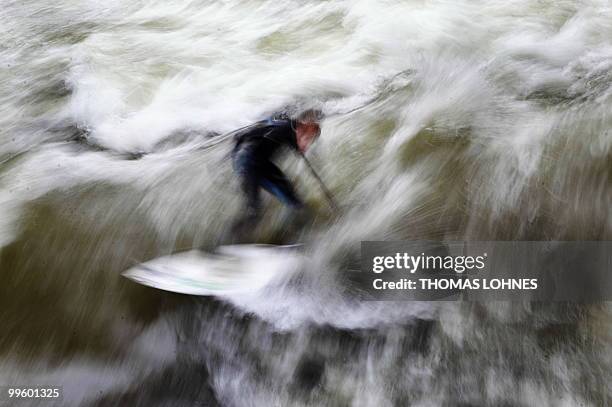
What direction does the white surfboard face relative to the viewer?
to the viewer's left

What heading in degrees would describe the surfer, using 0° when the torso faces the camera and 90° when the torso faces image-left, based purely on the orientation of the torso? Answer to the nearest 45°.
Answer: approximately 270°

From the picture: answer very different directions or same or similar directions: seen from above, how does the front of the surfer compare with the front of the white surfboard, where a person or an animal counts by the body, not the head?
very different directions

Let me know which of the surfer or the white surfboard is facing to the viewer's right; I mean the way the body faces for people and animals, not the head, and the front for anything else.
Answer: the surfer

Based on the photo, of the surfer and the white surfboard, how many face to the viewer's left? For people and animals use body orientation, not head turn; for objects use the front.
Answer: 1
